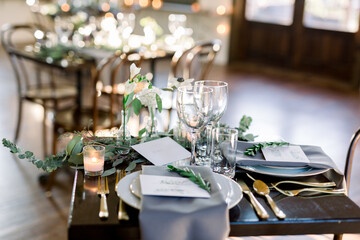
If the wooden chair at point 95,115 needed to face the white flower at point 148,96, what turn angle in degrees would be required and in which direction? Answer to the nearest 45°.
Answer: approximately 135° to its left
